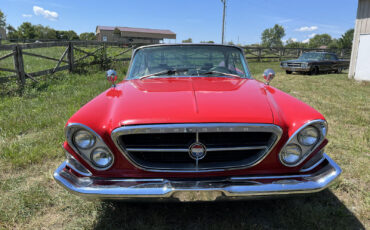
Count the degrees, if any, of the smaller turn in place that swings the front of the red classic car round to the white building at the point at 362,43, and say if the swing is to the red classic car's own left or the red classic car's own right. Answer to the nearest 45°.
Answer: approximately 135° to the red classic car's own left

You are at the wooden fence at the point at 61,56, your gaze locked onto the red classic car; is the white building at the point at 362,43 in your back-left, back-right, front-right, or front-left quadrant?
front-left

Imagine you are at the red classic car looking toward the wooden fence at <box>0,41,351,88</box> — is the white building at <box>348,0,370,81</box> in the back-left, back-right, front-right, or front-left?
front-right

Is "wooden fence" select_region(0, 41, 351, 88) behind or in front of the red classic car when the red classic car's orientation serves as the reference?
behind

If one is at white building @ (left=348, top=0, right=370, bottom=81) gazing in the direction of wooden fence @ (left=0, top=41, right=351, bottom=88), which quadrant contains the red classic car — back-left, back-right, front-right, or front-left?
front-left

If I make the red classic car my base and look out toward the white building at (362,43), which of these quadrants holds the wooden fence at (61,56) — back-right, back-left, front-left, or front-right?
front-left

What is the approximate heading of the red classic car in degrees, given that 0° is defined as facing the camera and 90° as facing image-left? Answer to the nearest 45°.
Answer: approximately 0°

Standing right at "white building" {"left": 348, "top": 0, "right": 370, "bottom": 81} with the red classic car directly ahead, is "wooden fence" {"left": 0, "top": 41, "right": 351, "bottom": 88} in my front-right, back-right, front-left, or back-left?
front-right
